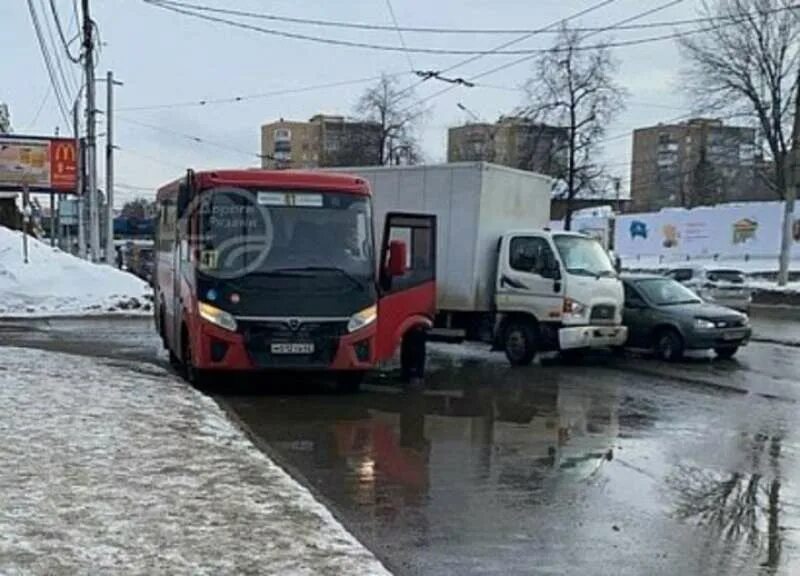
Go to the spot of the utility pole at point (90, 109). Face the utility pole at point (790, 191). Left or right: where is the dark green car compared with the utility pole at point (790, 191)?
right

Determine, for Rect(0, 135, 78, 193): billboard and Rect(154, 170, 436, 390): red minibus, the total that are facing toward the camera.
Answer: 2

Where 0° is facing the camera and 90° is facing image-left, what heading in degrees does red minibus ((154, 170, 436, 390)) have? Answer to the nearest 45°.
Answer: approximately 0°

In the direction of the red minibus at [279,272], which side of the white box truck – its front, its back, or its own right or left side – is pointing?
right

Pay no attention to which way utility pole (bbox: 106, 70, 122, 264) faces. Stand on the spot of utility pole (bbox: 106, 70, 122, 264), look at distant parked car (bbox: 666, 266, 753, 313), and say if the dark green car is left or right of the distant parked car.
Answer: right

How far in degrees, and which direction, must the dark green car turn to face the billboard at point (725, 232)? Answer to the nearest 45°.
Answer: approximately 135° to its left

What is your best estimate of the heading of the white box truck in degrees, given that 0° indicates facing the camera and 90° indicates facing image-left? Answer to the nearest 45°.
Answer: approximately 315°
